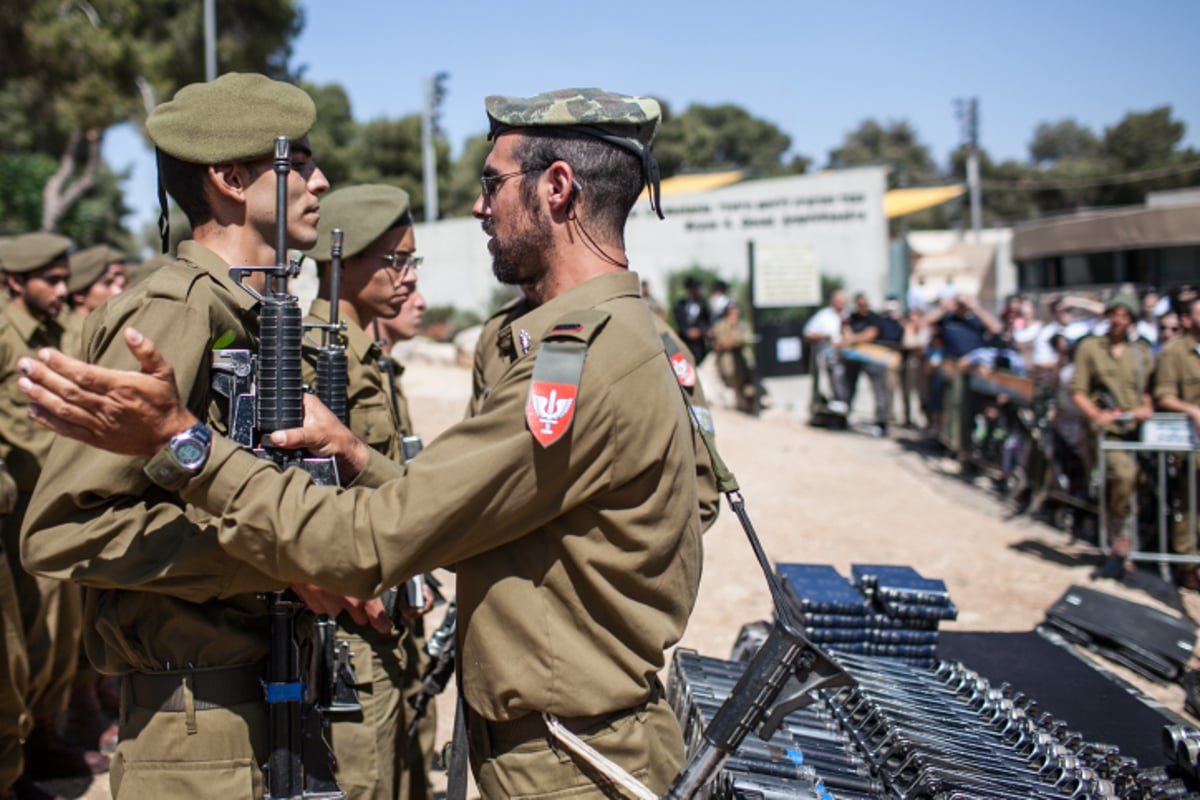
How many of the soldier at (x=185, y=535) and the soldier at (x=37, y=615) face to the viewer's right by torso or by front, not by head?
2

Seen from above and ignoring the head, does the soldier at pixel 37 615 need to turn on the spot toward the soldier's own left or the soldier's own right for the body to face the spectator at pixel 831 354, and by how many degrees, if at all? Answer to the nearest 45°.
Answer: approximately 45° to the soldier's own left

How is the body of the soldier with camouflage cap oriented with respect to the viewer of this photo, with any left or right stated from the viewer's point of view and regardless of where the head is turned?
facing to the left of the viewer

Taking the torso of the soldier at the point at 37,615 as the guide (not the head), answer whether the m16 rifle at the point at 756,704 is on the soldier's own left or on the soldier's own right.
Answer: on the soldier's own right

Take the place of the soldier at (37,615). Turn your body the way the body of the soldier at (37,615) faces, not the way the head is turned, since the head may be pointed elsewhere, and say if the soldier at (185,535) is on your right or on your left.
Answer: on your right

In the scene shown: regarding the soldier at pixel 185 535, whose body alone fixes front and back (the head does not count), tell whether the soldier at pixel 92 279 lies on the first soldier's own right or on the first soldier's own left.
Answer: on the first soldier's own left

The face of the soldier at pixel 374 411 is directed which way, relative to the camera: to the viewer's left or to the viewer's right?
to the viewer's right
